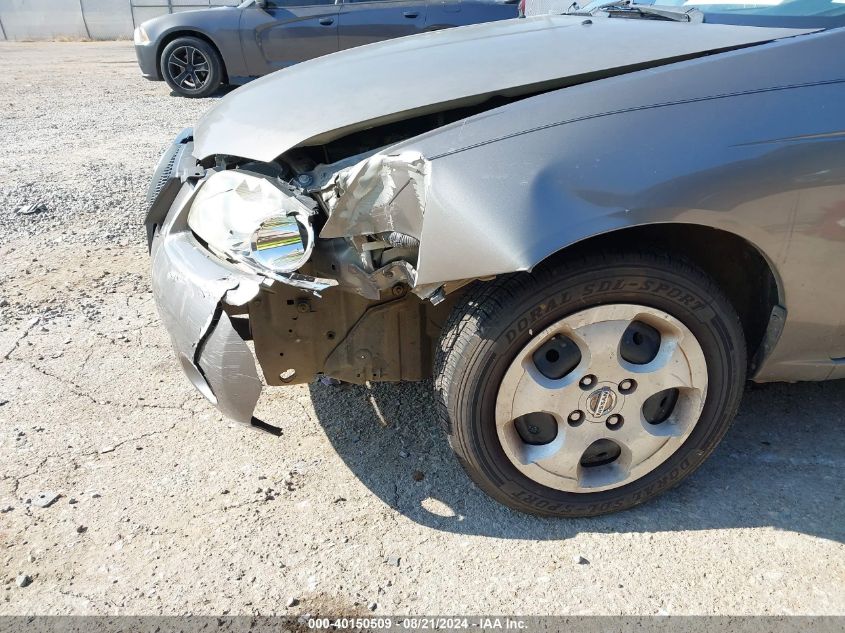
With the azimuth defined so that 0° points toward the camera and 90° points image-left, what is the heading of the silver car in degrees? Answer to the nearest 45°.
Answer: approximately 90°

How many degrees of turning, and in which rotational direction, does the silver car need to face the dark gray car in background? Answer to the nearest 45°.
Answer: approximately 90° to its right

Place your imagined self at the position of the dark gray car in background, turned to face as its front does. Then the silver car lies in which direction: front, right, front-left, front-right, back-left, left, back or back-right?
left

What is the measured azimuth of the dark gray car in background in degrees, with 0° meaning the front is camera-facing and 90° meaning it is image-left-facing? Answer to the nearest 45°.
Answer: approximately 90°

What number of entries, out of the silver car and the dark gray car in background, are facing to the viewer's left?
2
